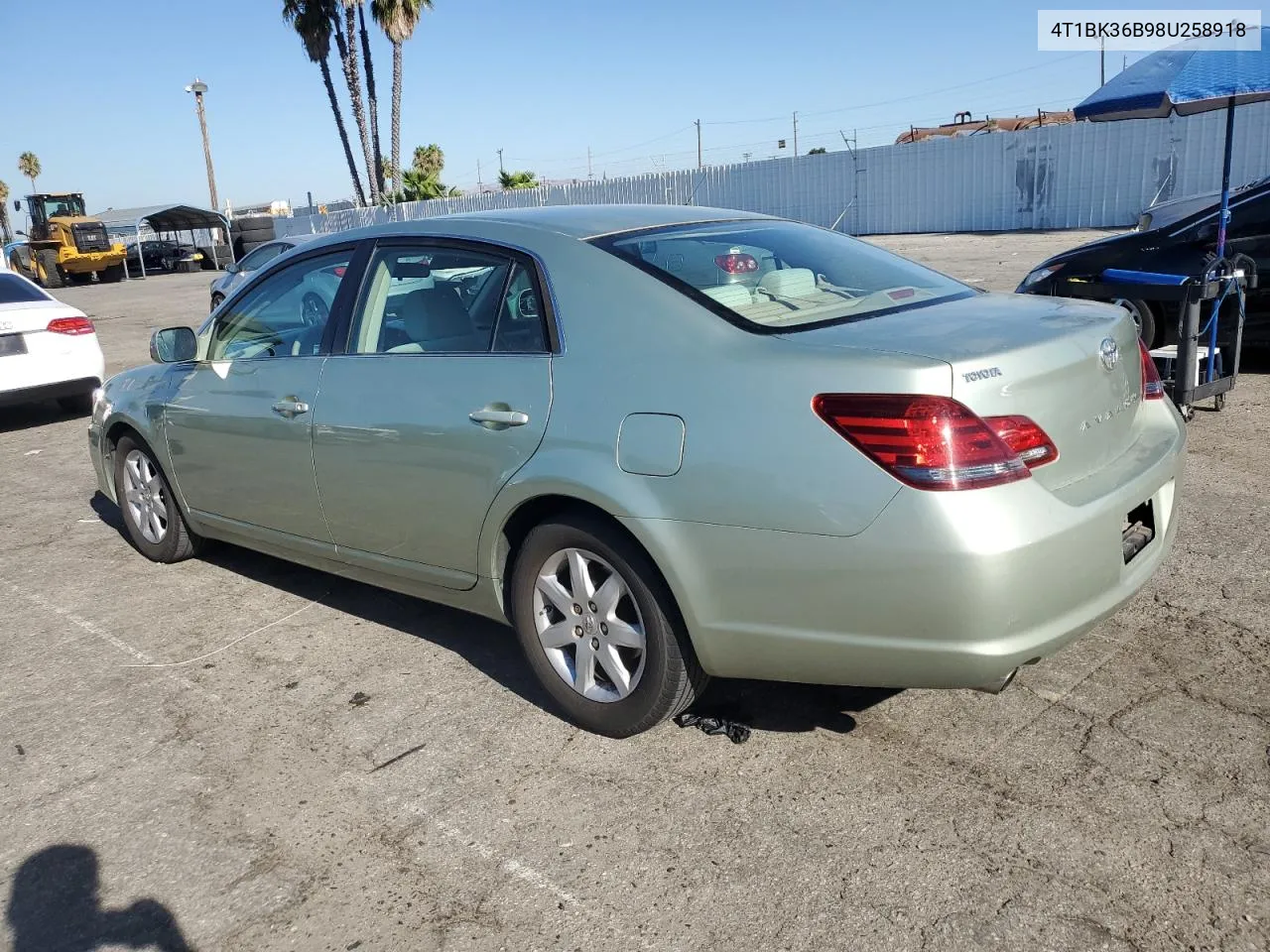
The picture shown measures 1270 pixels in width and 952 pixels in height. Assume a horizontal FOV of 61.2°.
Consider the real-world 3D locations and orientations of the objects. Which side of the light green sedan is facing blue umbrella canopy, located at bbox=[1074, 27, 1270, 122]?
right

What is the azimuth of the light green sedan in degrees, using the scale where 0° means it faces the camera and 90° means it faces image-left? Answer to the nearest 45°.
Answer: approximately 135°

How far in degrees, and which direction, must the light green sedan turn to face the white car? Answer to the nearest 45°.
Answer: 0° — it already faces it

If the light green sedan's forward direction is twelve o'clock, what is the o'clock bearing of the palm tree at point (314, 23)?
The palm tree is roughly at 1 o'clock from the light green sedan.

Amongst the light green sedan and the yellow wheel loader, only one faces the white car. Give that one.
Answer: the light green sedan

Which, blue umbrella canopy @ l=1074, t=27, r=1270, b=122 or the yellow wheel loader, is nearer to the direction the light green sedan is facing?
the yellow wheel loader
